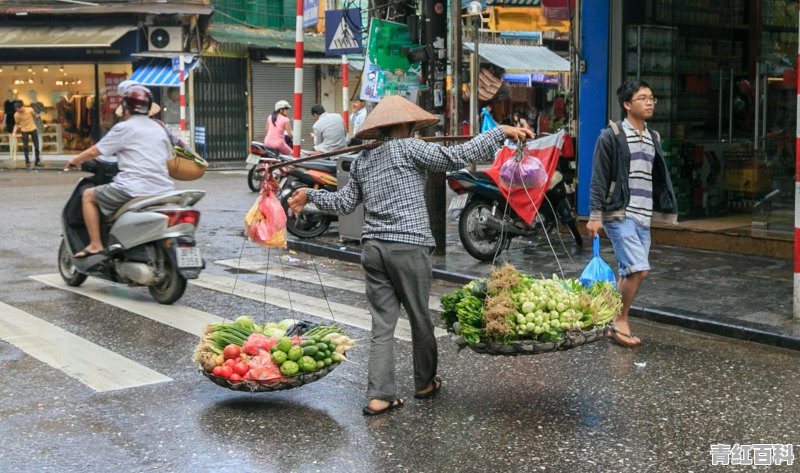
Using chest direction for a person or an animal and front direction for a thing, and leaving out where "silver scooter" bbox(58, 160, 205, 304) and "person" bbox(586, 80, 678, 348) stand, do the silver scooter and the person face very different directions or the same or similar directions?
very different directions

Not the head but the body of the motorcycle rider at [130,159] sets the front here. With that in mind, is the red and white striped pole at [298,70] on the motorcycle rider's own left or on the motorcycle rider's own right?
on the motorcycle rider's own right

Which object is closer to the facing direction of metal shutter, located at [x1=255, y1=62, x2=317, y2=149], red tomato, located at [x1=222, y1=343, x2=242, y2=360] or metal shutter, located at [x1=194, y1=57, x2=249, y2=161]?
the red tomato

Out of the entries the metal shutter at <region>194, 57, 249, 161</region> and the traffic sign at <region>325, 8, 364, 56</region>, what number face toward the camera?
2

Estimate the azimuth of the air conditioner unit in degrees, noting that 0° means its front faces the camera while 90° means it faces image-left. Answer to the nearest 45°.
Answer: approximately 0°

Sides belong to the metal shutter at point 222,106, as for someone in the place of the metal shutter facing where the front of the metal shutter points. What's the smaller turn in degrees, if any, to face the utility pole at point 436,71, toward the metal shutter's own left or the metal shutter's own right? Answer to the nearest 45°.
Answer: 0° — it already faces it

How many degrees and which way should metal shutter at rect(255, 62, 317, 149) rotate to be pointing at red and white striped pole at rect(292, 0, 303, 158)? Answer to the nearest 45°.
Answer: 0° — it already faces it
